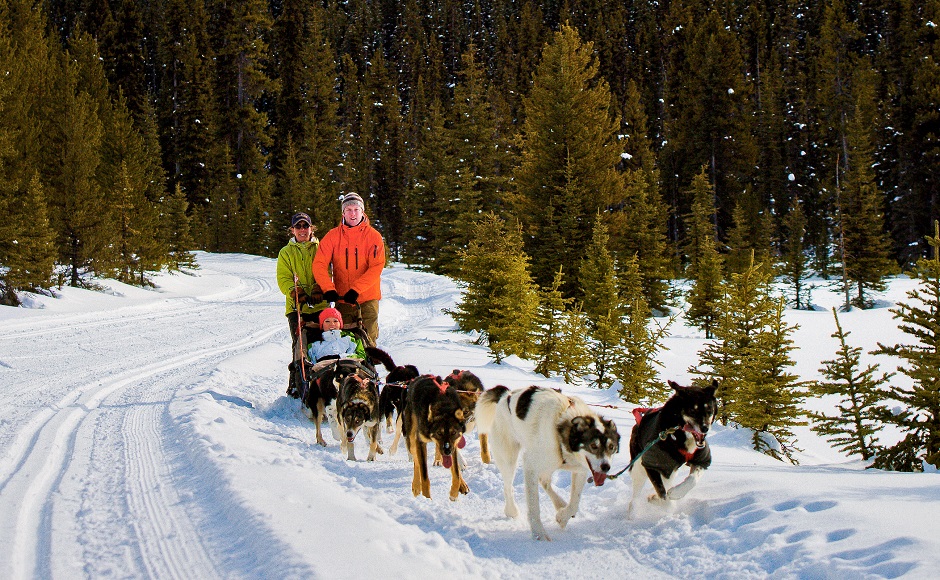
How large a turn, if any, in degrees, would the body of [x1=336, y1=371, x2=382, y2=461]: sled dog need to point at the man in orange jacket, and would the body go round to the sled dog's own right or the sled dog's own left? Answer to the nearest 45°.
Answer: approximately 180°

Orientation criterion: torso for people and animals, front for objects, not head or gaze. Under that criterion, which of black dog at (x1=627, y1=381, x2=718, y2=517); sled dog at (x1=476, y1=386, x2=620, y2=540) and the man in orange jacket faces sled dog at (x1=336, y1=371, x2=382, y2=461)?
the man in orange jacket

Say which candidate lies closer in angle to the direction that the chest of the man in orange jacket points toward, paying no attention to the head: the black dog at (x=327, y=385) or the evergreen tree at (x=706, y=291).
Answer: the black dog

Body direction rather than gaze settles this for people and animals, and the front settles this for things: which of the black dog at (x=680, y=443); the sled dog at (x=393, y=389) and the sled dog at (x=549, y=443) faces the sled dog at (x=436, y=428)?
the sled dog at (x=393, y=389)

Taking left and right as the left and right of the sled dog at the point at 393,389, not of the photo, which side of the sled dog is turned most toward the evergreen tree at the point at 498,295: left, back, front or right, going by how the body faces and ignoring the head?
back

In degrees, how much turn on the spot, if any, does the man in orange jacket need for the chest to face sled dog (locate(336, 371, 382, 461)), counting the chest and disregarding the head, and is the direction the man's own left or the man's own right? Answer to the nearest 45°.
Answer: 0° — they already face it

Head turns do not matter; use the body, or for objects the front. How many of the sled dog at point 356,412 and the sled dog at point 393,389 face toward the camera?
2

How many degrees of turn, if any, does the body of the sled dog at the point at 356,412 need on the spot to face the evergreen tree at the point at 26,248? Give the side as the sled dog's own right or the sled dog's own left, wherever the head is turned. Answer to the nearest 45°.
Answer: approximately 135° to the sled dog's own right

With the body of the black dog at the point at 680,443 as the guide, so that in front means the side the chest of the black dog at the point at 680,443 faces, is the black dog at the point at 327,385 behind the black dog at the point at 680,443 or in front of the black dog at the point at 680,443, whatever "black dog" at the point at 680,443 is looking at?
behind
